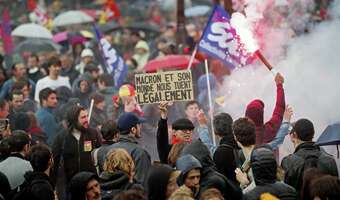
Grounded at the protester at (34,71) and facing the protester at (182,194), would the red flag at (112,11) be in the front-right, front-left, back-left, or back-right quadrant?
back-left

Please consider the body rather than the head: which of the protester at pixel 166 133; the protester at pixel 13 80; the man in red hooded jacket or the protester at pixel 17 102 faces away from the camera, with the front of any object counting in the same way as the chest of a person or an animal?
the man in red hooded jacket

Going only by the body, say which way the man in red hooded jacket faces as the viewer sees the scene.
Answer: away from the camera

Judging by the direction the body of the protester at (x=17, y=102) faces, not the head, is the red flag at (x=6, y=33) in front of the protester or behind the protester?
behind

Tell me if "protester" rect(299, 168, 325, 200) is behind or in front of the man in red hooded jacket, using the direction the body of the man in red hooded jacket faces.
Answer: behind
